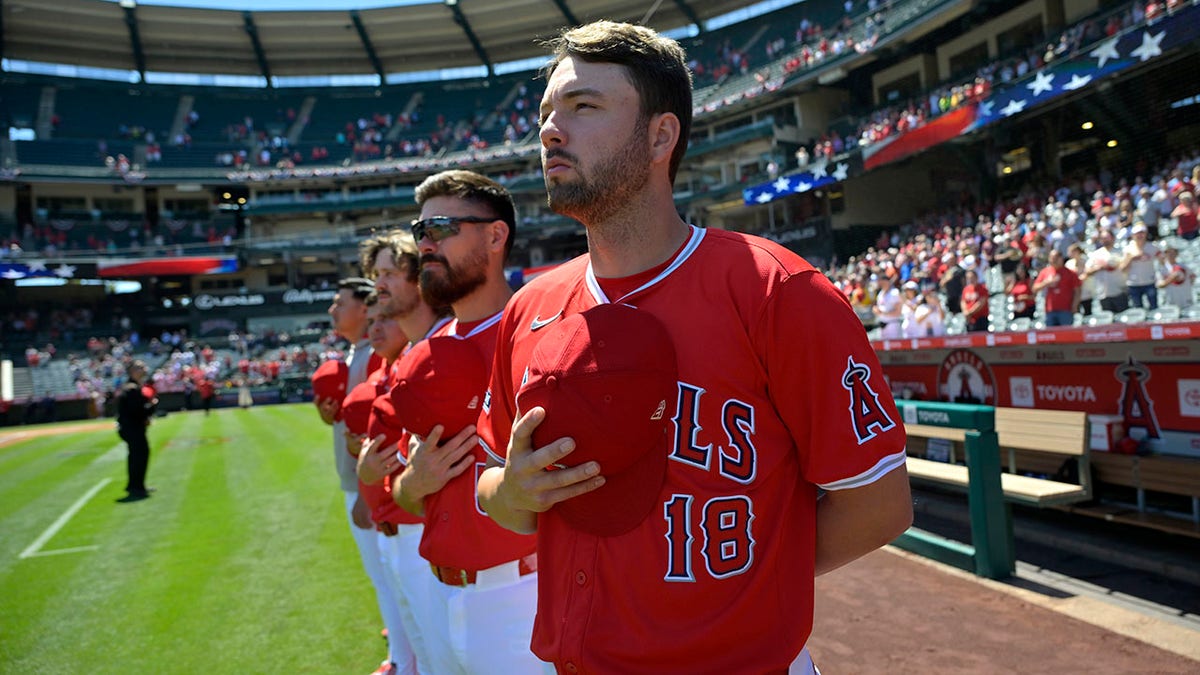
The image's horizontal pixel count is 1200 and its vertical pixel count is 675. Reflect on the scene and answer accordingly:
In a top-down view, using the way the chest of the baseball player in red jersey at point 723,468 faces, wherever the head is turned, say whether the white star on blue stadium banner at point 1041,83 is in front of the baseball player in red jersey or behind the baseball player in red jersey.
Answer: behind

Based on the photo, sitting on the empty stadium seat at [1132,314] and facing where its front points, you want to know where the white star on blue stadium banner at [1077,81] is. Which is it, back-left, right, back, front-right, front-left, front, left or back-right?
back-right

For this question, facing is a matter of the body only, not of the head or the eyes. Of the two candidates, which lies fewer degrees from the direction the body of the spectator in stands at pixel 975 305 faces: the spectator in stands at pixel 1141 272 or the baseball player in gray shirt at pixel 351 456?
the baseball player in gray shirt

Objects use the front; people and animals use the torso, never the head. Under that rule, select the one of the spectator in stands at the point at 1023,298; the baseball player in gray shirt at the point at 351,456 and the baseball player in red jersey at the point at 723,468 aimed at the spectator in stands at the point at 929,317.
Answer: the spectator in stands at the point at 1023,298

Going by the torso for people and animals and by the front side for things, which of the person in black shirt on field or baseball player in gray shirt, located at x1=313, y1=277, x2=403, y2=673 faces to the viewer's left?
the baseball player in gray shirt

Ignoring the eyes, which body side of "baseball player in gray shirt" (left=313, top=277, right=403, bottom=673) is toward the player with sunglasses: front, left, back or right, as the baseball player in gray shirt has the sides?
left

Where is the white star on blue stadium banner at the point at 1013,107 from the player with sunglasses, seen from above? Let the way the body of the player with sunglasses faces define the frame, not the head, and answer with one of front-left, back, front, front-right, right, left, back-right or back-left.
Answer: back

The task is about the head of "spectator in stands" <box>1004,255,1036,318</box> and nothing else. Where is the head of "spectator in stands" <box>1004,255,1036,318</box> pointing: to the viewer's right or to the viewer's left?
to the viewer's left

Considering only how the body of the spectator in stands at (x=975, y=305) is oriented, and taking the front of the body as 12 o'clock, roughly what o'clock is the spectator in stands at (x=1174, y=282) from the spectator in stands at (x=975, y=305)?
the spectator in stands at (x=1174, y=282) is roughly at 8 o'clock from the spectator in stands at (x=975, y=305).

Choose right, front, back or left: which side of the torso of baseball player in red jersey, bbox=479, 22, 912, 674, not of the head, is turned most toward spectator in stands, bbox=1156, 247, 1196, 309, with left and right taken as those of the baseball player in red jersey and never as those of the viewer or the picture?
back

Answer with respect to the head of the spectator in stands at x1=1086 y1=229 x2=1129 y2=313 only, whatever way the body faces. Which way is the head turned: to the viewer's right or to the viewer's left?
to the viewer's left

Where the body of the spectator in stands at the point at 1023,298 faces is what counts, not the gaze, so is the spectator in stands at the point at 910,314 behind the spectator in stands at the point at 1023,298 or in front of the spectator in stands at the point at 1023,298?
in front

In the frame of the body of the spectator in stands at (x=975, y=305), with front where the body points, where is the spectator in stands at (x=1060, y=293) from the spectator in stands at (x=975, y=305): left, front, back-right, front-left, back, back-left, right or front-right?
left

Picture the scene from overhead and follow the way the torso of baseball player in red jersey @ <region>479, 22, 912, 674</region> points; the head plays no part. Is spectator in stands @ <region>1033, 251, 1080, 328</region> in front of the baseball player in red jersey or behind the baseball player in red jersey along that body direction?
behind

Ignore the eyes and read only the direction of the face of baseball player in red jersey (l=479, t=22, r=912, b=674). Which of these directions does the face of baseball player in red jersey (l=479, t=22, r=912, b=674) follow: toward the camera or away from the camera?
toward the camera
